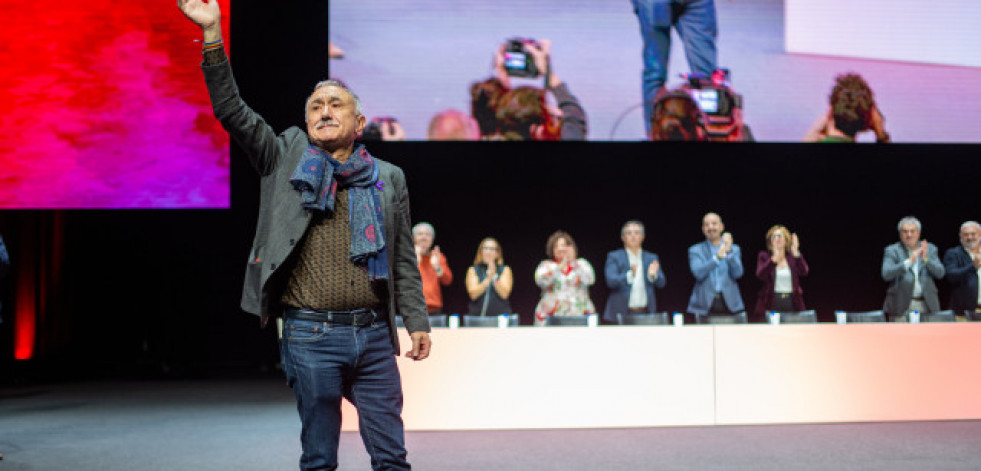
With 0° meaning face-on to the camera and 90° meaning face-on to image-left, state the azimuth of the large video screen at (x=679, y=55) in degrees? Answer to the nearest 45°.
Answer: approximately 0°

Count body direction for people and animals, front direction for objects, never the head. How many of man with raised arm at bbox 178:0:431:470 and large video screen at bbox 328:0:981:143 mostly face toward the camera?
2

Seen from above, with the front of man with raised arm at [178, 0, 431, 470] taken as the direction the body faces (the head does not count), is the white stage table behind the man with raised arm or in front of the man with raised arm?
behind

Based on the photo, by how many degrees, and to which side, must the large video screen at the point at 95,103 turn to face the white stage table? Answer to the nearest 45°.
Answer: approximately 45° to its left

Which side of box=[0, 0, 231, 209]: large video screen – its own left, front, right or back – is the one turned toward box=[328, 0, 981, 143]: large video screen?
left

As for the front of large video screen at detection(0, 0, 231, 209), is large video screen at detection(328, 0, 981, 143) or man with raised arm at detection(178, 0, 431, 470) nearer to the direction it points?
the man with raised arm
